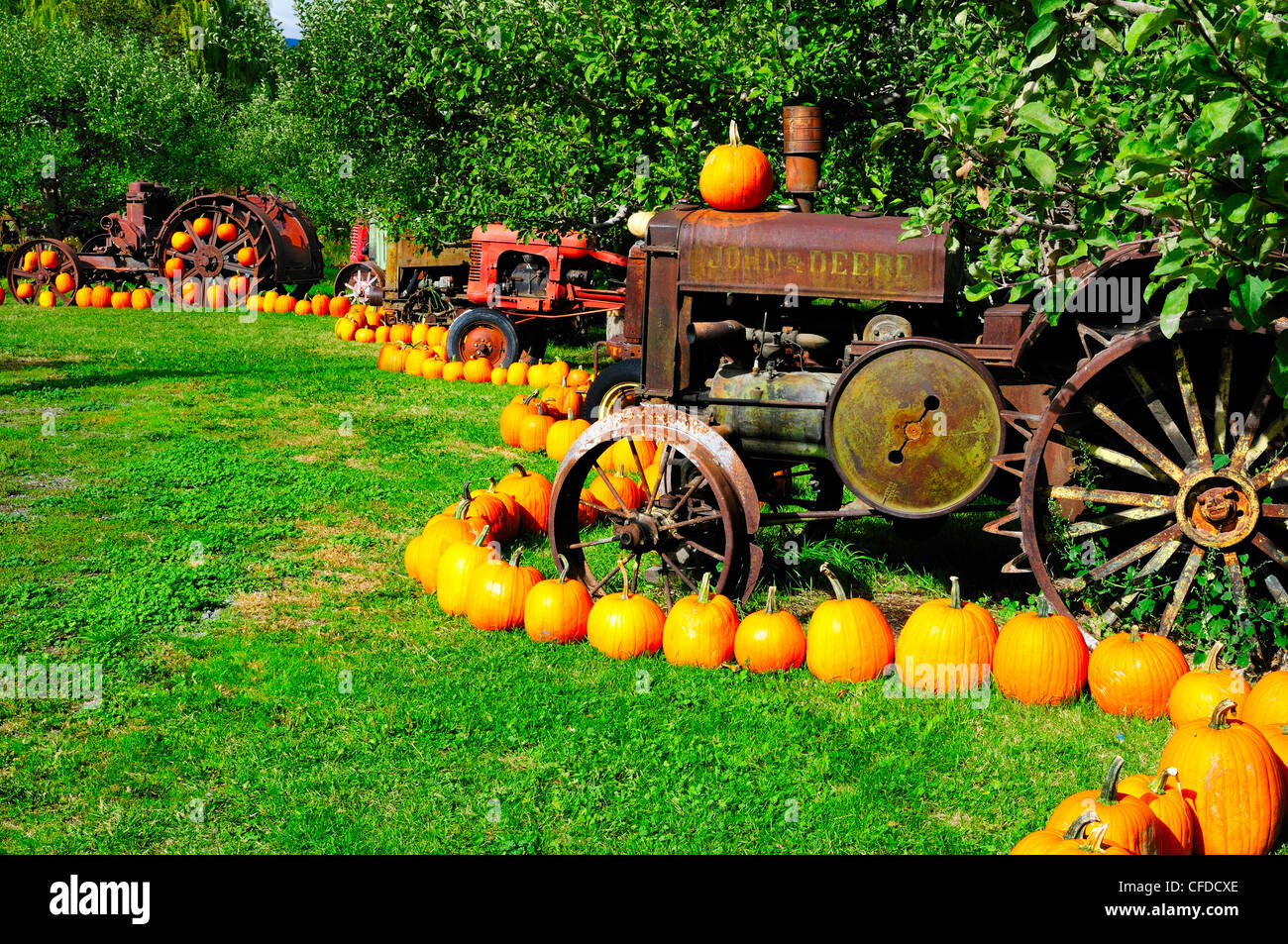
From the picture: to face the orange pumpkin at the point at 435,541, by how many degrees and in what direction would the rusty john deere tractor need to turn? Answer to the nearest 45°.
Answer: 0° — it already faces it

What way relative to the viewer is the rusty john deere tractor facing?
to the viewer's left

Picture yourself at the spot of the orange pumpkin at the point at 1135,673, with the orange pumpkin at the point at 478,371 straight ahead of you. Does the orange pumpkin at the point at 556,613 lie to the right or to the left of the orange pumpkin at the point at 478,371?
left

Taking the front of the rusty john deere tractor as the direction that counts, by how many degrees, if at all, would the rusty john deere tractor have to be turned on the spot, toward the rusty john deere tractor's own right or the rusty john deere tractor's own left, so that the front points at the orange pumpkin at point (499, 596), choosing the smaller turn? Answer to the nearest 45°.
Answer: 0° — it already faces it

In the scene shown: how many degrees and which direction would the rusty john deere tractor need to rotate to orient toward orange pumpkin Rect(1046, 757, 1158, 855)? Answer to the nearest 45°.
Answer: approximately 90° to its left
